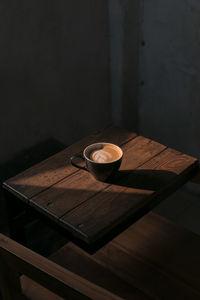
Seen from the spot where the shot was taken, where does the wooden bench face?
facing away from the viewer and to the right of the viewer
